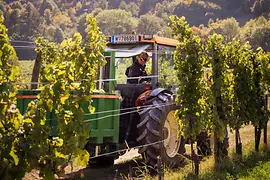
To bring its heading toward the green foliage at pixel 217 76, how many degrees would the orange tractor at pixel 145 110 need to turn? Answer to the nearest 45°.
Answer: approximately 45° to its right

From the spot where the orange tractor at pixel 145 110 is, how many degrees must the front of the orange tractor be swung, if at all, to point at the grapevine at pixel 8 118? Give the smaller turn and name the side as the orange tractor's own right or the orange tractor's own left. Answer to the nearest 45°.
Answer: approximately 135° to the orange tractor's own right

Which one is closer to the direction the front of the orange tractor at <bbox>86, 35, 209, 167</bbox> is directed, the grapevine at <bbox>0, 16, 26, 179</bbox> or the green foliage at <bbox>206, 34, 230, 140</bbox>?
the green foliage

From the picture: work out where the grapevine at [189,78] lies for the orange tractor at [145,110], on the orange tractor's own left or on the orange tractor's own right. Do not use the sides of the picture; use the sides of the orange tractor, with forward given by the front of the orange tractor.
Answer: on the orange tractor's own right

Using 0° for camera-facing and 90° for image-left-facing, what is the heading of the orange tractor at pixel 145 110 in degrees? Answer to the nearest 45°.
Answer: approximately 225°
